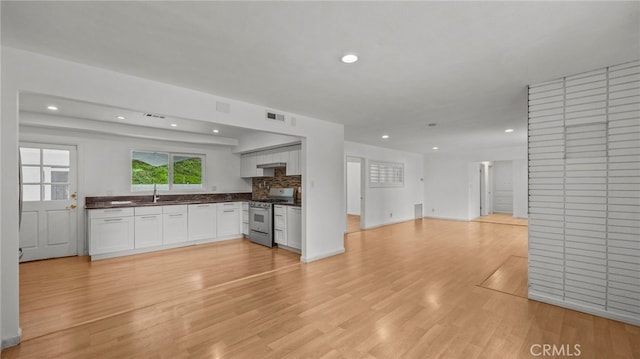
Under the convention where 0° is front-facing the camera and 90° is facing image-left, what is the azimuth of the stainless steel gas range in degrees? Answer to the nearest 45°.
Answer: approximately 45°

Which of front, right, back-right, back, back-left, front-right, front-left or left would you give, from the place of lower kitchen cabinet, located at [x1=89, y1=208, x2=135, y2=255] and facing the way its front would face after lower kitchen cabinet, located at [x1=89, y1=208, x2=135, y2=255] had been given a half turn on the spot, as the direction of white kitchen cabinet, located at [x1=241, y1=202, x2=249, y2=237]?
right

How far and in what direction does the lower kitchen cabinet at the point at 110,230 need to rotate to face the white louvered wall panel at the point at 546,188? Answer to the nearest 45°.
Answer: approximately 45° to its left

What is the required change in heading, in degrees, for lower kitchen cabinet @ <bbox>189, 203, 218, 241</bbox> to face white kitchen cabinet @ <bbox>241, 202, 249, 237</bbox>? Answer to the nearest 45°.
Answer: approximately 45° to its left

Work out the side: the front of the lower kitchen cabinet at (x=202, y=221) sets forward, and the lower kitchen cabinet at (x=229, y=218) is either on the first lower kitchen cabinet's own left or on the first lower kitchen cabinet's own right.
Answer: on the first lower kitchen cabinet's own left

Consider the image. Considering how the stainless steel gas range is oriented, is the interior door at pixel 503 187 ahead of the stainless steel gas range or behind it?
behind

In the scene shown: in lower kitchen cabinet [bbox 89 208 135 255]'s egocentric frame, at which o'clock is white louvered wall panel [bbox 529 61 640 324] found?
The white louvered wall panel is roughly at 11 o'clock from the lower kitchen cabinet.

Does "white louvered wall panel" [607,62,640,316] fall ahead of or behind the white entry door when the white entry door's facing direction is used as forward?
ahead

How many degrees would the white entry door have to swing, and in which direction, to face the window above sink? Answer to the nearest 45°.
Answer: approximately 90° to its left

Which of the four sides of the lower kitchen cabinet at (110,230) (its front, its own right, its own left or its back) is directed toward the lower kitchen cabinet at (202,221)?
left

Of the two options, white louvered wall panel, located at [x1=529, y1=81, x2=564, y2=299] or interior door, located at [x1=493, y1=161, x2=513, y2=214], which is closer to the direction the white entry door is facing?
the white louvered wall panel

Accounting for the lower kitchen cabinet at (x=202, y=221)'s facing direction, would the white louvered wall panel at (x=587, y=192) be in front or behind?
in front
